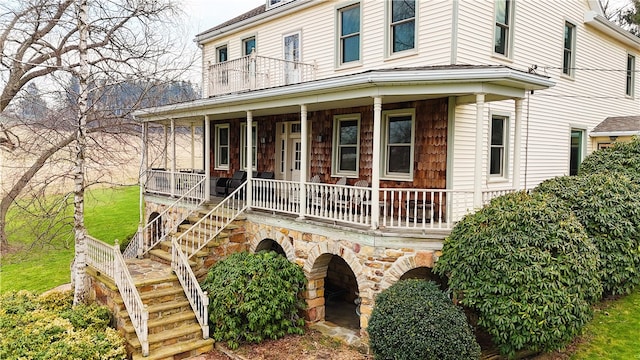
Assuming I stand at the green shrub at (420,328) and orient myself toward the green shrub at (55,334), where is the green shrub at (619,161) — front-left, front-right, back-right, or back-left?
back-right

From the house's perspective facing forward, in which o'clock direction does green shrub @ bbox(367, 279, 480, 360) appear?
The green shrub is roughly at 10 o'clock from the house.

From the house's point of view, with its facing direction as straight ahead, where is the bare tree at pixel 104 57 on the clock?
The bare tree is roughly at 1 o'clock from the house.

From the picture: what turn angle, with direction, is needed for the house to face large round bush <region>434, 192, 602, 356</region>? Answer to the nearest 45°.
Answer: approximately 90° to its left

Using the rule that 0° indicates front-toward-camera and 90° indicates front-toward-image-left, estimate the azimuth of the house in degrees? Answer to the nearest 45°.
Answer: approximately 45°
